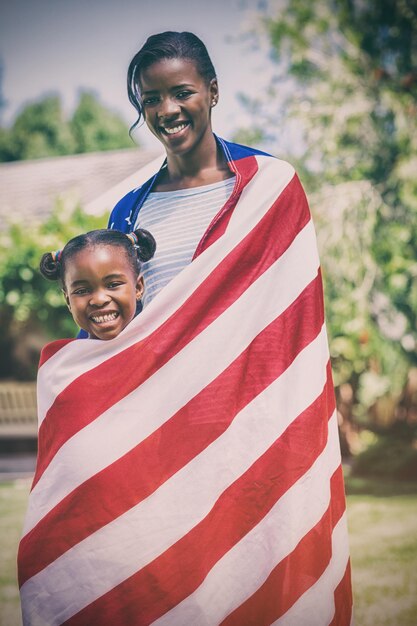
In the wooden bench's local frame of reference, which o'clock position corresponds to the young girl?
The young girl is roughly at 12 o'clock from the wooden bench.

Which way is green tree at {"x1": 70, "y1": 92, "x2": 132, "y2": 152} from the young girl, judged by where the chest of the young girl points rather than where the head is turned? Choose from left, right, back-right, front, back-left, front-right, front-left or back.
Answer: back

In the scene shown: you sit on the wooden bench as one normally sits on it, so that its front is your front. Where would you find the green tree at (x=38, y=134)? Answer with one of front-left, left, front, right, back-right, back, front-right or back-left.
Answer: back

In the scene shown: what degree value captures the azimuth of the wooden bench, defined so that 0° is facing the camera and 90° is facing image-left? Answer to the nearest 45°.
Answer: approximately 0°

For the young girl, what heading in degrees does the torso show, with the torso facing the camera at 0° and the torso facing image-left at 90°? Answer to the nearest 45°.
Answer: approximately 0°

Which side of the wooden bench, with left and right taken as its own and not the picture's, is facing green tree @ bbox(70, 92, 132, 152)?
back

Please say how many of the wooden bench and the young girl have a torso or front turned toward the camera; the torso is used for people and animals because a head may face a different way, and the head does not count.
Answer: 2
